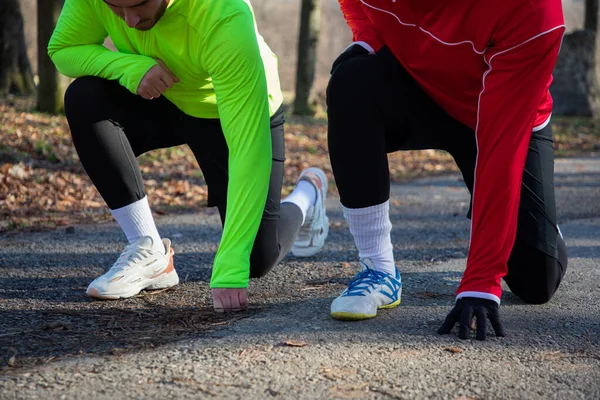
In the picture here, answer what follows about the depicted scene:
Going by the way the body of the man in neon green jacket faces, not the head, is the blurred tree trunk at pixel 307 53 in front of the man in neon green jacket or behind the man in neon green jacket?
behind

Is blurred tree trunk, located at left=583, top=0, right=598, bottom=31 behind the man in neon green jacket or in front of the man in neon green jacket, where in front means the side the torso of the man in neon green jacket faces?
behind

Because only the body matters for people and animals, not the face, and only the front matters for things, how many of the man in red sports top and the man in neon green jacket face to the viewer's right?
0

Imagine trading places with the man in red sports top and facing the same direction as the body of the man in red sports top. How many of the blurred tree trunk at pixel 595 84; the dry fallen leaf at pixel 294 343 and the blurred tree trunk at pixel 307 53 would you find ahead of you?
1

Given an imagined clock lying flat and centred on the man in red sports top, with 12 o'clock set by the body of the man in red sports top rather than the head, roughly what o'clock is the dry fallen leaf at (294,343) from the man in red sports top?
The dry fallen leaf is roughly at 12 o'clock from the man in red sports top.

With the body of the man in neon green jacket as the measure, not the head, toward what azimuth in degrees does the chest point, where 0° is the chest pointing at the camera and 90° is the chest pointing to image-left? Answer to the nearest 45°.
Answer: approximately 45°

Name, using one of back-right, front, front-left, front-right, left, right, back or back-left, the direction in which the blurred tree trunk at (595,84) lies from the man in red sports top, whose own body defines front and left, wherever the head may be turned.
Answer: back-right

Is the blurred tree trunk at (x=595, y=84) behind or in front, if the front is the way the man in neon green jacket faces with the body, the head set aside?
behind
